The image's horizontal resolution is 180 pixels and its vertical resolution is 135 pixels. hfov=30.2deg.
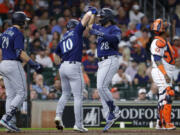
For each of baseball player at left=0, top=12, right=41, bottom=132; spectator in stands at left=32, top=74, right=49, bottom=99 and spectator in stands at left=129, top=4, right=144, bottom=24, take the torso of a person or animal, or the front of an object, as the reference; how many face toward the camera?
2

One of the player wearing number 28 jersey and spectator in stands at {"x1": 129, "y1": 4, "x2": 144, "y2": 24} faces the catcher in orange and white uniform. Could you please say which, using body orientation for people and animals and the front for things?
the spectator in stands

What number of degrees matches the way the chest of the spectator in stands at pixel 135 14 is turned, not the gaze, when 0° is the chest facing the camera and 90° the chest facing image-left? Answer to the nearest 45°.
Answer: approximately 0°

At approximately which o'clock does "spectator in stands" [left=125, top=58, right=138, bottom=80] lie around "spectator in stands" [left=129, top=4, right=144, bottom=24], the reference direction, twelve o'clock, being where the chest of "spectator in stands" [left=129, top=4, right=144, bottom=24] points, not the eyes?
"spectator in stands" [left=125, top=58, right=138, bottom=80] is roughly at 12 o'clock from "spectator in stands" [left=129, top=4, right=144, bottom=24].
